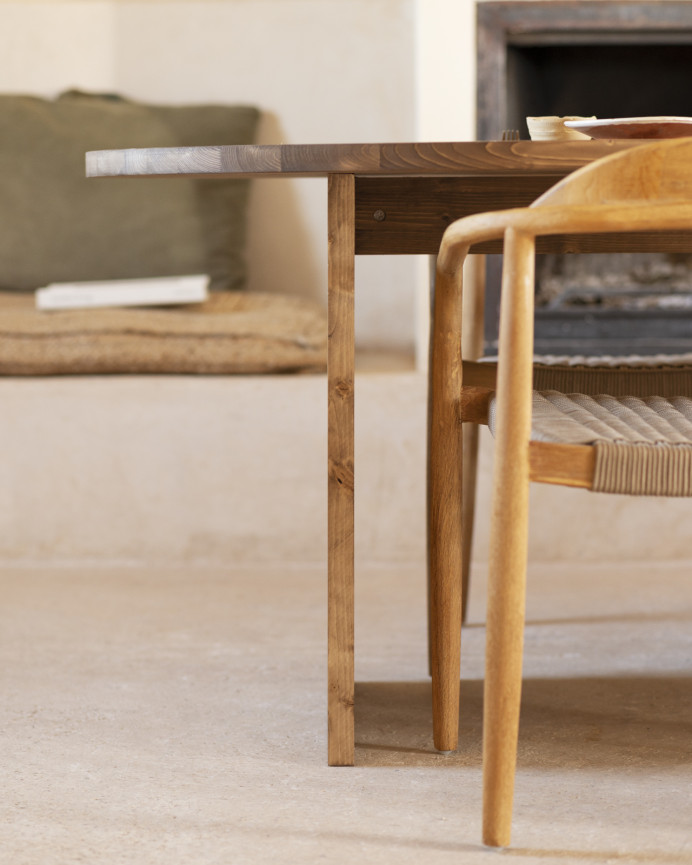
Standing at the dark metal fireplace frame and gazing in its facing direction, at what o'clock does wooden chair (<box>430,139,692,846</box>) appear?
The wooden chair is roughly at 12 o'clock from the dark metal fireplace frame.

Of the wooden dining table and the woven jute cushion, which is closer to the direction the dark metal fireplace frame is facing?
the wooden dining table

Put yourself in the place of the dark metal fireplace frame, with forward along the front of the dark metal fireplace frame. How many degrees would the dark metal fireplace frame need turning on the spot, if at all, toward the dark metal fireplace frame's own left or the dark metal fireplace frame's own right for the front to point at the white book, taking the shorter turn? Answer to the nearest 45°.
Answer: approximately 90° to the dark metal fireplace frame's own right

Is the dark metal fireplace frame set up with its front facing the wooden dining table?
yes

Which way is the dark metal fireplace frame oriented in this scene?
toward the camera

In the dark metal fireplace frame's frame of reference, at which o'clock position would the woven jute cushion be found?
The woven jute cushion is roughly at 2 o'clock from the dark metal fireplace frame.

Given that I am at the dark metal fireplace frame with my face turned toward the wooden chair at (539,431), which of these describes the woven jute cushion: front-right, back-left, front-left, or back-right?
front-right

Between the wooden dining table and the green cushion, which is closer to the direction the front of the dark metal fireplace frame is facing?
the wooden dining table

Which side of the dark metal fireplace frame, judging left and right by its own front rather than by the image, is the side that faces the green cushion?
right
